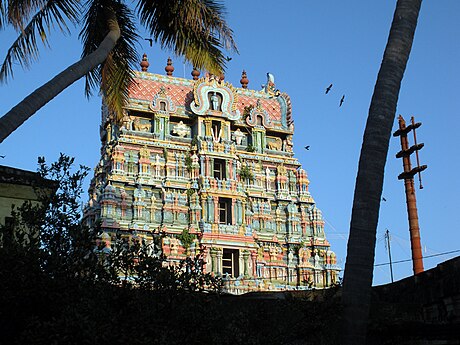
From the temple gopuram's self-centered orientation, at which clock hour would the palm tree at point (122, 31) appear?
The palm tree is roughly at 12 o'clock from the temple gopuram.

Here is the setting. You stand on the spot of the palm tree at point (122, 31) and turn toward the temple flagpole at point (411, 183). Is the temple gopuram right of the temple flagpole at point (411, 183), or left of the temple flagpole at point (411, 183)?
left

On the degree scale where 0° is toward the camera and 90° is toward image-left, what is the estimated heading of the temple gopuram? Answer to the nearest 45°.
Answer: approximately 0°

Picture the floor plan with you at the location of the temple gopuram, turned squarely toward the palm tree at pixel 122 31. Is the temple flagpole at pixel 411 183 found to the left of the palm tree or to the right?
left

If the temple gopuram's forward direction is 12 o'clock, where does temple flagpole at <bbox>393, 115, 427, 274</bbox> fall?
The temple flagpole is roughly at 11 o'clock from the temple gopuram.
